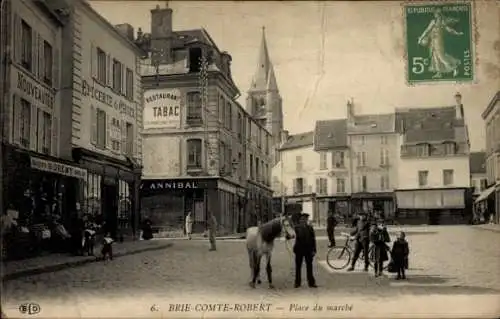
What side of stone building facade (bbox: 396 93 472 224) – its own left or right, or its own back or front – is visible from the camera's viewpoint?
front

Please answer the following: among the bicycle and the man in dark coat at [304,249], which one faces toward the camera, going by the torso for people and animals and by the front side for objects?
the man in dark coat

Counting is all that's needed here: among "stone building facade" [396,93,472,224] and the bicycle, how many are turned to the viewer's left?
1

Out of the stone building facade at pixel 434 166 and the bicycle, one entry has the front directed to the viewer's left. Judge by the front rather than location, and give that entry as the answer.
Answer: the bicycle

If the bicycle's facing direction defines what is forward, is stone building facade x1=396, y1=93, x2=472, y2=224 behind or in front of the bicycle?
behind

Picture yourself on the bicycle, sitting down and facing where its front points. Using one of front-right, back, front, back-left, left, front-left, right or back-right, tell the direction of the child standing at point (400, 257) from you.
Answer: back

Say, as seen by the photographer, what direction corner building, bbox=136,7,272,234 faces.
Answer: facing the viewer

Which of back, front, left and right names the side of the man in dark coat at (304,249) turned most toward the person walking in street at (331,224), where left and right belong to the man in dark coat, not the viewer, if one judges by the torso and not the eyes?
back

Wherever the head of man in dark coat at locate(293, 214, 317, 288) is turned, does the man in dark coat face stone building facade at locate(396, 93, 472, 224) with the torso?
no

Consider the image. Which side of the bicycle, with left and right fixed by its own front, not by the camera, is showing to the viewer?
left

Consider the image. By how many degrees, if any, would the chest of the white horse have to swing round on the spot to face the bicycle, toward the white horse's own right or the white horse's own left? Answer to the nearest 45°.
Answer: approximately 45° to the white horse's own left

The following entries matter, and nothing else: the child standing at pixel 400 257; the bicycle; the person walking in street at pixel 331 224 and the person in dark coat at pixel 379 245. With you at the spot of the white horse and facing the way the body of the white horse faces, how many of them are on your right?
0
